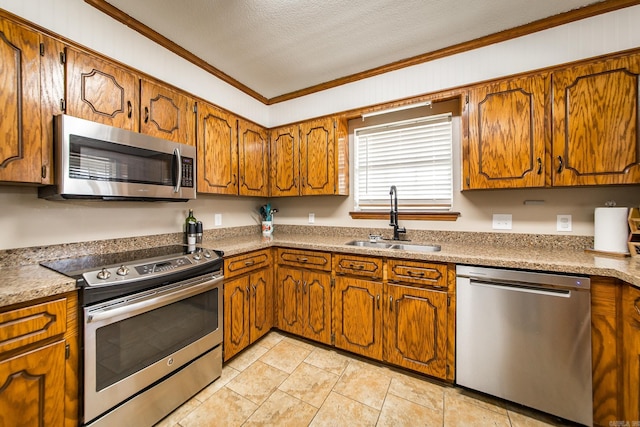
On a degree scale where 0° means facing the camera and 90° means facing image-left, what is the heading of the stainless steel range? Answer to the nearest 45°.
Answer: approximately 315°

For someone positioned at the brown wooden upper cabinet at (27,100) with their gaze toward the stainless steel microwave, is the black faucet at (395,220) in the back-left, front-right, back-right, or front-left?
front-right

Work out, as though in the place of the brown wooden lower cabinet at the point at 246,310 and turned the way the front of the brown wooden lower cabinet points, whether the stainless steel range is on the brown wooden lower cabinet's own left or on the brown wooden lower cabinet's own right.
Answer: on the brown wooden lower cabinet's own right

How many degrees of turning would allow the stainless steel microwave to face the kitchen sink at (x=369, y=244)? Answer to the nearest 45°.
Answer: approximately 45° to its left

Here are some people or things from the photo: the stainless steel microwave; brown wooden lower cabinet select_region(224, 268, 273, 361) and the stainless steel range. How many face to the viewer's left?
0

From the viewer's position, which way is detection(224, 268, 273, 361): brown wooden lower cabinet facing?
facing the viewer and to the right of the viewer

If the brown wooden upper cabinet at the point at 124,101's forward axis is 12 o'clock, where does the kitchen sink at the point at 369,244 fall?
The kitchen sink is roughly at 11 o'clock from the brown wooden upper cabinet.

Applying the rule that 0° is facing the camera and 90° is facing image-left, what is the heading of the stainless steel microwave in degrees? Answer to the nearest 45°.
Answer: approximately 315°

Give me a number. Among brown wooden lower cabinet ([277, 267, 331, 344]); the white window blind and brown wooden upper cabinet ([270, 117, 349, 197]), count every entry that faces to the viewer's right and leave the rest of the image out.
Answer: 0

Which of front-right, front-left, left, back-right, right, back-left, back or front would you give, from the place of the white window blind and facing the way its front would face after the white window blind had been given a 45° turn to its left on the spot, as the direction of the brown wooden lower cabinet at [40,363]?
front-right

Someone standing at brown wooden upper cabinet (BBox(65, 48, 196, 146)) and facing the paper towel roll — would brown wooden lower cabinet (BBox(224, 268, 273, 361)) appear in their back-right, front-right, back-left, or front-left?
front-left

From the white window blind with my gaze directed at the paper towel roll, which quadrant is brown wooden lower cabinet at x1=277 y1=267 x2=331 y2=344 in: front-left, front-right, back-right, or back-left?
back-right

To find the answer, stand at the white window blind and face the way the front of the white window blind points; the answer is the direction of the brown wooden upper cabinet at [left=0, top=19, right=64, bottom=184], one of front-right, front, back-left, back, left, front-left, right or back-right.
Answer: front

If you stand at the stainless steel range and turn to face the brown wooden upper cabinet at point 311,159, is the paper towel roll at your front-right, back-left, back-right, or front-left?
front-right
